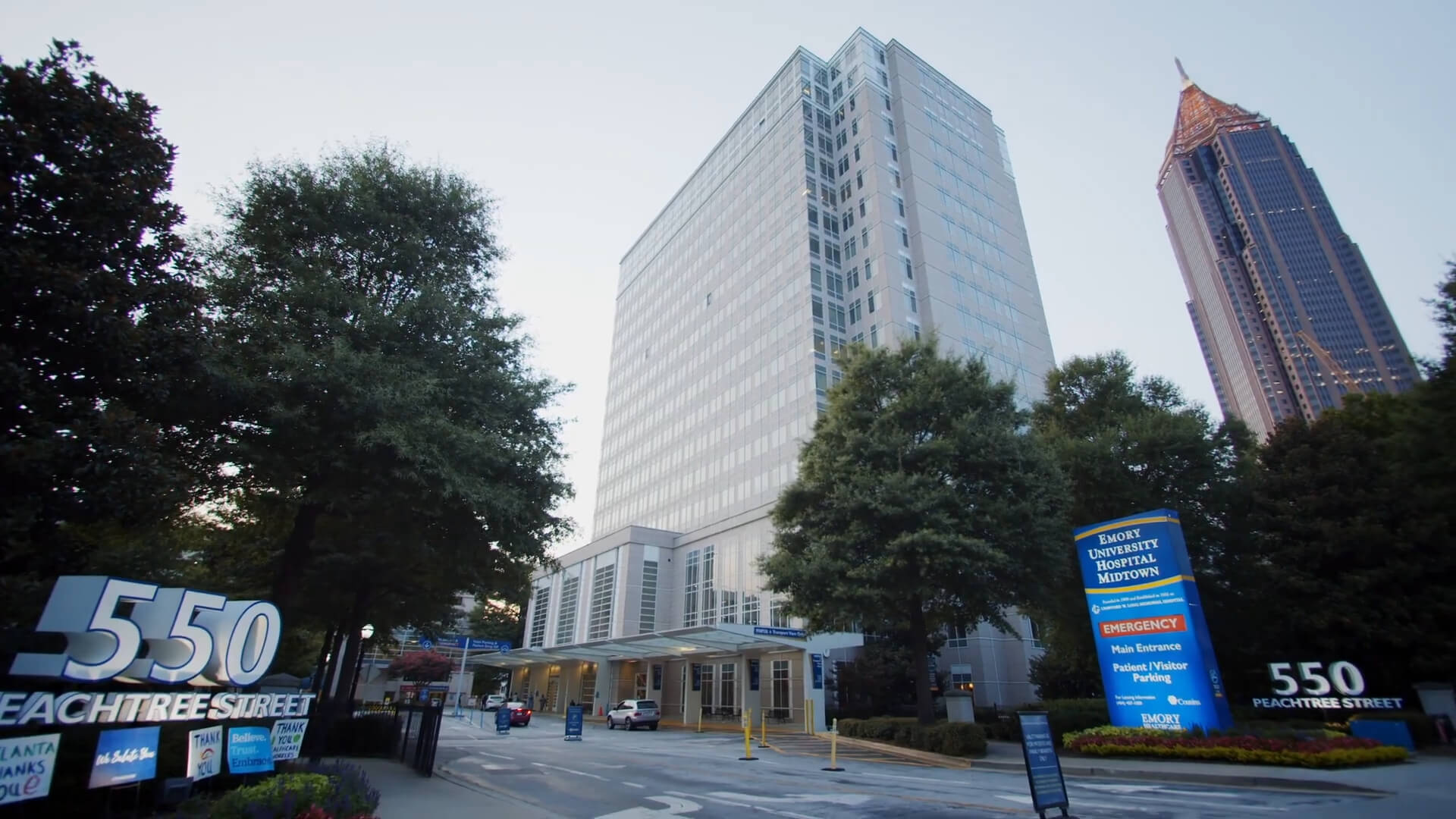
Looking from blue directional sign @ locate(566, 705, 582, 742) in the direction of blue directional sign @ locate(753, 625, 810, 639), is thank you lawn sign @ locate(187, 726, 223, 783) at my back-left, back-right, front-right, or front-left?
back-right

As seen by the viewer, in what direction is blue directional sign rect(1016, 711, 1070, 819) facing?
toward the camera

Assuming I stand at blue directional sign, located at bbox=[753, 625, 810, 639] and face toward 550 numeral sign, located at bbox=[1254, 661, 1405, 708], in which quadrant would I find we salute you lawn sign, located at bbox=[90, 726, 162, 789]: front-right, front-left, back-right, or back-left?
front-right

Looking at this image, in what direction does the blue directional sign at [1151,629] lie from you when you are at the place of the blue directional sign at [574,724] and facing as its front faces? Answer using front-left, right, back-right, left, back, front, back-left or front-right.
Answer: front-left

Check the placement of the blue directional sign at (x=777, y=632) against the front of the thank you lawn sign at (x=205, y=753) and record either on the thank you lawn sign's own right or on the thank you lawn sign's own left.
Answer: on the thank you lawn sign's own left

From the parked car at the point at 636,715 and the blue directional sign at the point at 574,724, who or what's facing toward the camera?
the blue directional sign

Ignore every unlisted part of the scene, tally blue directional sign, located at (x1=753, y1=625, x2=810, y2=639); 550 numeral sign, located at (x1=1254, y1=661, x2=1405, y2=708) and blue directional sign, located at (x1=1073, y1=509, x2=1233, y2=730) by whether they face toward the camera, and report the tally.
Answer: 3

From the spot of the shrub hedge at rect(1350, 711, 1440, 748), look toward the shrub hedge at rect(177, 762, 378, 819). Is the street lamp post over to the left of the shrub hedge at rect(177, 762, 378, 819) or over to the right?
right

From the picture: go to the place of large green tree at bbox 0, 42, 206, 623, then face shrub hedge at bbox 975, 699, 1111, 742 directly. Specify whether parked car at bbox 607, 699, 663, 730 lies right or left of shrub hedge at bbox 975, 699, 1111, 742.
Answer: left
